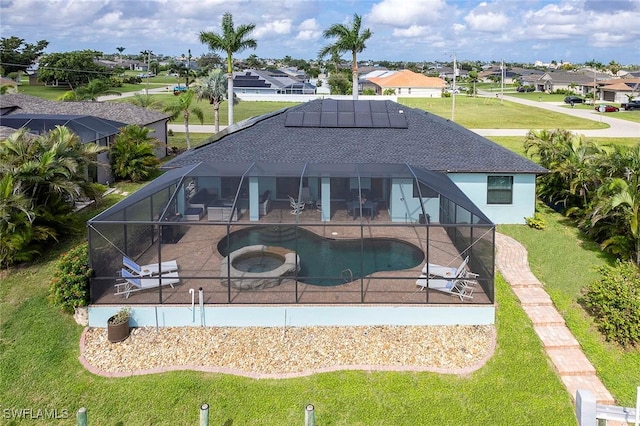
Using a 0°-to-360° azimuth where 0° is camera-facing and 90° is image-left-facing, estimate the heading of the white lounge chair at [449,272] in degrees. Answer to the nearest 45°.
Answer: approximately 90°

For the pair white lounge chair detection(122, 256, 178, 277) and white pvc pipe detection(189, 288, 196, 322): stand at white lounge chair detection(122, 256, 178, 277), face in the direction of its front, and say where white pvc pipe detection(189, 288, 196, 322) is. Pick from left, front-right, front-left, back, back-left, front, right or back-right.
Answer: front-right

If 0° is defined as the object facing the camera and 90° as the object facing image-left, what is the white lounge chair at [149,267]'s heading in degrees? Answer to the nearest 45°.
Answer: approximately 270°

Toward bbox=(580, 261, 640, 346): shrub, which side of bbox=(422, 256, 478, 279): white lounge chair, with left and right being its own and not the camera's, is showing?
back

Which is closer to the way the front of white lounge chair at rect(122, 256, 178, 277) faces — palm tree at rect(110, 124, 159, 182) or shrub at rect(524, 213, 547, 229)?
the shrub

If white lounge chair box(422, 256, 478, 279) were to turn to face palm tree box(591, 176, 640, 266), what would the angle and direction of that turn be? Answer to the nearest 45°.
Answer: approximately 135° to its right

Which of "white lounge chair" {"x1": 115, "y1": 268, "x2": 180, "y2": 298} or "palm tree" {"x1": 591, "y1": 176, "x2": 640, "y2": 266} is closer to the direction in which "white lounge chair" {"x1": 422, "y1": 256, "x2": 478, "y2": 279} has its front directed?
the white lounge chair
